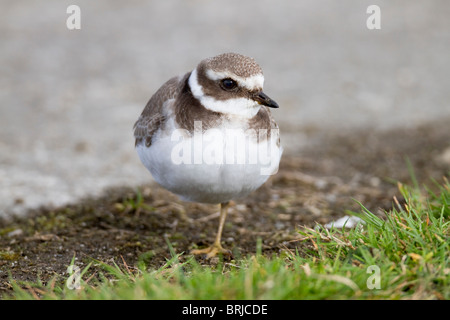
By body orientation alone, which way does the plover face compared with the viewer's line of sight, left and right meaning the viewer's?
facing the viewer and to the right of the viewer
